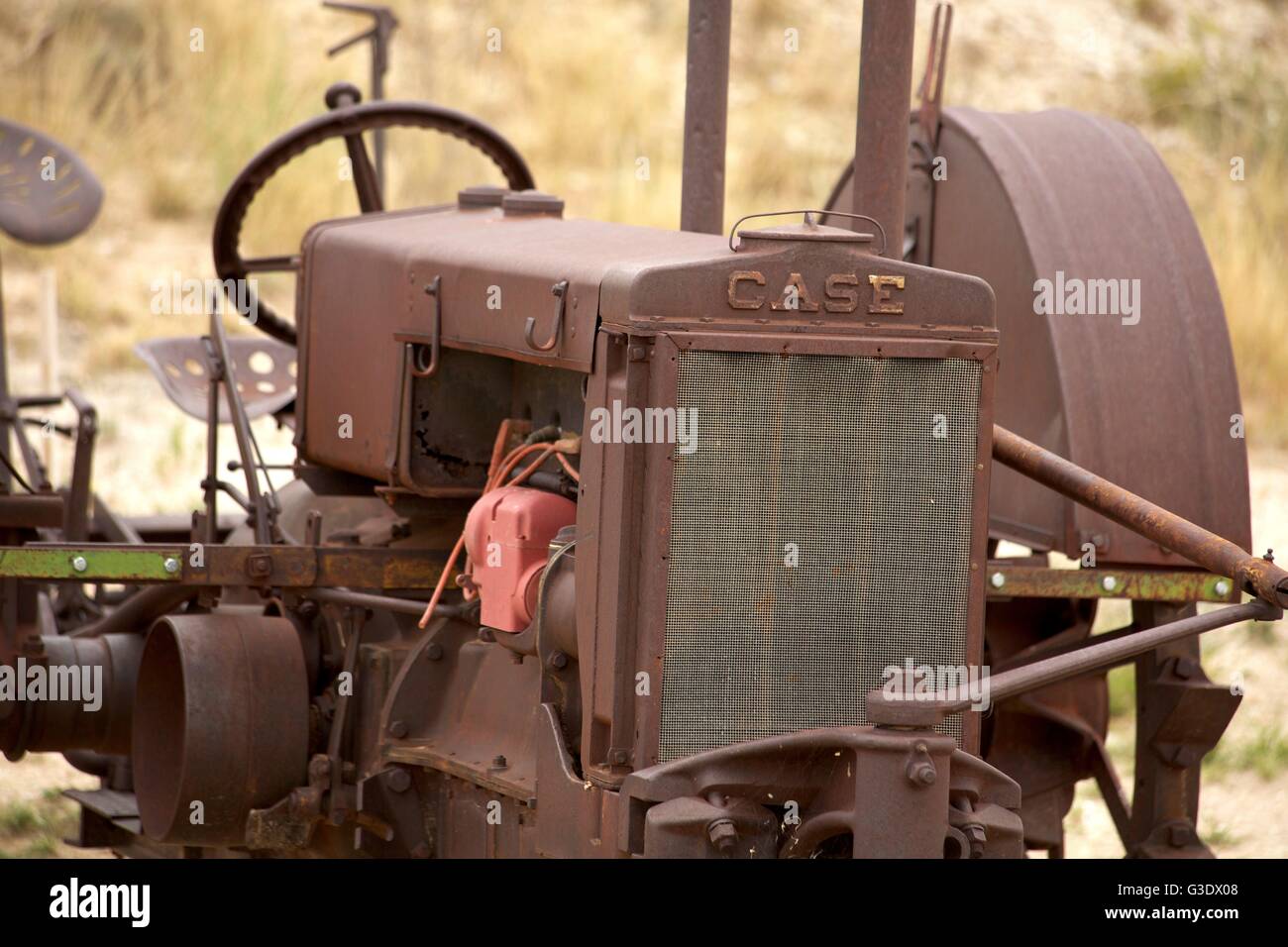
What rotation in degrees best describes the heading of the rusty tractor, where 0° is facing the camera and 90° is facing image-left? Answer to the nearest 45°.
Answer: approximately 315°
